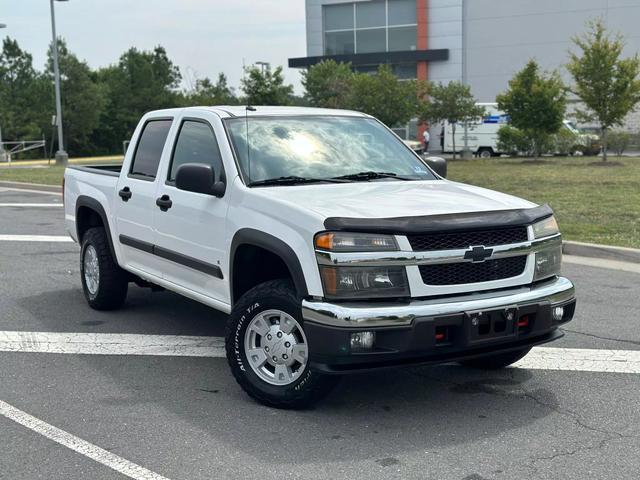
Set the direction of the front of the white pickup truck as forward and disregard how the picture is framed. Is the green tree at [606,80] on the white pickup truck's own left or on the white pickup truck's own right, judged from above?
on the white pickup truck's own left

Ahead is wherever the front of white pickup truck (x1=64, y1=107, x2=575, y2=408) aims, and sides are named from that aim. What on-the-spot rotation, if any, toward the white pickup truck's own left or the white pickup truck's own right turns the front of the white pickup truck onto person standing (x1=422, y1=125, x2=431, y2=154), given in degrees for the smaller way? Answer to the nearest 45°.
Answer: approximately 135° to the white pickup truck's own left

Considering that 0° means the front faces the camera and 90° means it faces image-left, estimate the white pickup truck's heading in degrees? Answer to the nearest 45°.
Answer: approximately 315°

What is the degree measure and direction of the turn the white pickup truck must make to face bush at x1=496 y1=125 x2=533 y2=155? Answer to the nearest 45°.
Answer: approximately 135° to its left

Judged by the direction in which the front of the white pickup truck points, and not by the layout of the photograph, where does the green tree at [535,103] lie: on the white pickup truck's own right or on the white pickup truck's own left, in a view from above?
on the white pickup truck's own left

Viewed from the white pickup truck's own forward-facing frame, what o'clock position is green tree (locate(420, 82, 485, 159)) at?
The green tree is roughly at 8 o'clock from the white pickup truck.

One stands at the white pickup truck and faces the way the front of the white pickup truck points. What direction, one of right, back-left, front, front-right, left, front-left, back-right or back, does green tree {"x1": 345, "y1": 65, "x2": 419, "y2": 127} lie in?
back-left

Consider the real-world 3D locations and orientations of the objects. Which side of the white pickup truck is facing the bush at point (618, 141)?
left

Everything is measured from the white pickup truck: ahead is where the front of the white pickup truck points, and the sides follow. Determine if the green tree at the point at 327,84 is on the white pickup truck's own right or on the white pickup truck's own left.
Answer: on the white pickup truck's own left

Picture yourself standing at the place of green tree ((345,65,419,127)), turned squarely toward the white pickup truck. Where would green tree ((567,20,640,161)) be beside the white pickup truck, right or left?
left
